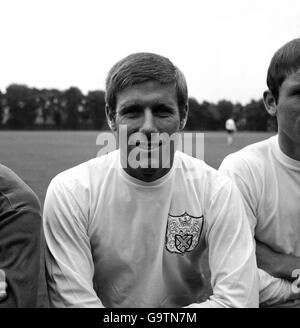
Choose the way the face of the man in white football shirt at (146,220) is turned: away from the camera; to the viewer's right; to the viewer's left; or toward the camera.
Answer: toward the camera

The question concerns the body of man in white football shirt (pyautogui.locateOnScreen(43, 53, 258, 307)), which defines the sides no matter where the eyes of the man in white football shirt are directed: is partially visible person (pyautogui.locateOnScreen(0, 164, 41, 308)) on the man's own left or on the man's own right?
on the man's own right

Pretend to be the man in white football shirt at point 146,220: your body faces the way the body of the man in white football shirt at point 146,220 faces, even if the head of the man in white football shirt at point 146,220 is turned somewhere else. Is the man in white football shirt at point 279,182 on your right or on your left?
on your left

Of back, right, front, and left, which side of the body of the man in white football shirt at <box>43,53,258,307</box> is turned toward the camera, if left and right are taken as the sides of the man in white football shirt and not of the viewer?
front
